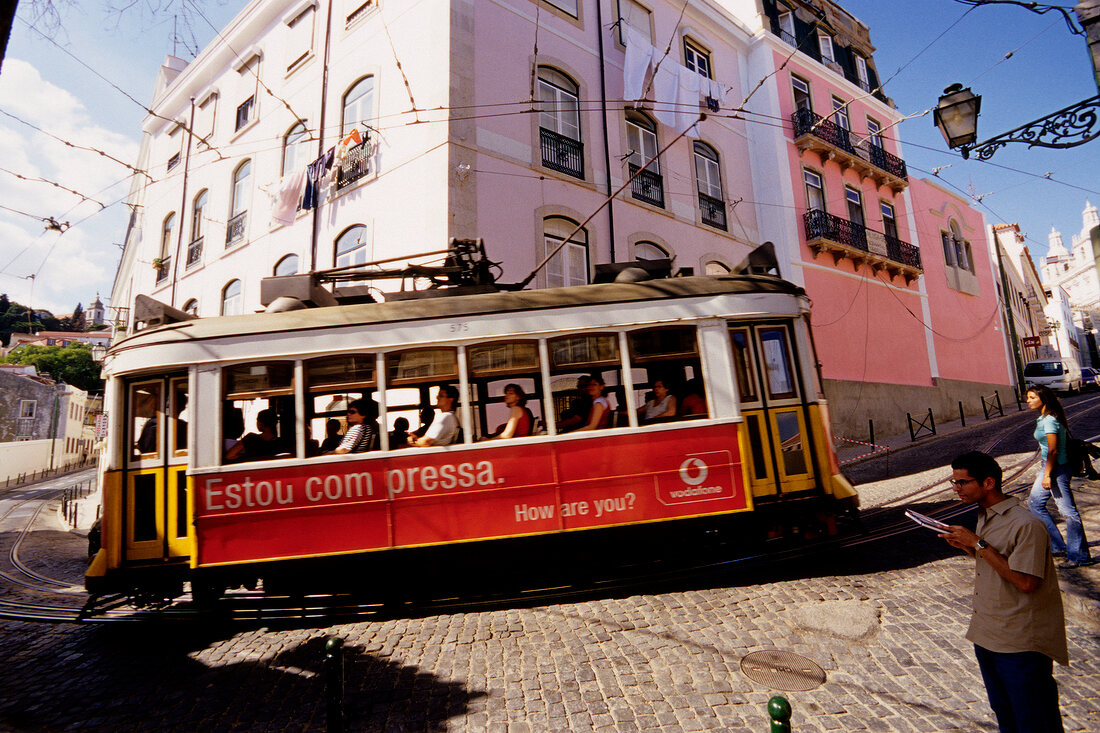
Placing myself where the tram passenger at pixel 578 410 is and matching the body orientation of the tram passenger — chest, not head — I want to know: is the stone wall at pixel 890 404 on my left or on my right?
on my right

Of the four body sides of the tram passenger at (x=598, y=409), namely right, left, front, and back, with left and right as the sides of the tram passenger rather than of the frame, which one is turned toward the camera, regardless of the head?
left

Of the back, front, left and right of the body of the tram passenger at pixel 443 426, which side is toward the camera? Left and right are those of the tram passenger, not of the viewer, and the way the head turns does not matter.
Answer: left

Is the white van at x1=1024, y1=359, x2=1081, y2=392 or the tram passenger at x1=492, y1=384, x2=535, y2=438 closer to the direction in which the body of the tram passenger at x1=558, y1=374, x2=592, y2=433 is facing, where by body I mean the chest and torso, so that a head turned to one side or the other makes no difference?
the tram passenger

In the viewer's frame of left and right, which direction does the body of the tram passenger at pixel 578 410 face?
facing to the left of the viewer

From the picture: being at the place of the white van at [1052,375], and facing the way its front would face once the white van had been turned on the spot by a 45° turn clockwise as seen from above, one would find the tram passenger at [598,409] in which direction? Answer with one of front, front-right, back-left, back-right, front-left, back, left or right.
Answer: left

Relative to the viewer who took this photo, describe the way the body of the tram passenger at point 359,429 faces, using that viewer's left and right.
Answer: facing to the left of the viewer

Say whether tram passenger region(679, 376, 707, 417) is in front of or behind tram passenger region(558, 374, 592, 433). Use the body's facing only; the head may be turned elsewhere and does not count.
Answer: behind

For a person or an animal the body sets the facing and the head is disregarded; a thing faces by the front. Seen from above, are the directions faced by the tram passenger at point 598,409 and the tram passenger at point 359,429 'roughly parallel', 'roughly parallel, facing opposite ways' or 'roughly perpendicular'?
roughly parallel

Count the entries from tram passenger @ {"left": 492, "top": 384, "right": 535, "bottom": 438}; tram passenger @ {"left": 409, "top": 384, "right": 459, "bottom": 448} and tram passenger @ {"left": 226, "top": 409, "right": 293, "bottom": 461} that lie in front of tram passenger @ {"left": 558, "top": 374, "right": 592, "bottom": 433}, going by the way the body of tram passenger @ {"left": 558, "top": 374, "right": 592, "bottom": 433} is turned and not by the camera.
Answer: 3

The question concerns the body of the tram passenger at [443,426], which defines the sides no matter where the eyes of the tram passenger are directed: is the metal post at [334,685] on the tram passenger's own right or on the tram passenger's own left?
on the tram passenger's own left

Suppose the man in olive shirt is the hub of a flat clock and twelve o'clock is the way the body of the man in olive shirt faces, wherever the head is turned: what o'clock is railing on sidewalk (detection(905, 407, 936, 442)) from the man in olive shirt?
The railing on sidewalk is roughly at 3 o'clock from the man in olive shirt.

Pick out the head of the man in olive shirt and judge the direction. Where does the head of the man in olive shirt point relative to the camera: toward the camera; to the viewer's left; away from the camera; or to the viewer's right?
to the viewer's left

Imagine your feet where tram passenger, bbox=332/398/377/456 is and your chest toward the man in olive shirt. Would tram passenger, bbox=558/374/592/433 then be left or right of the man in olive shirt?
left

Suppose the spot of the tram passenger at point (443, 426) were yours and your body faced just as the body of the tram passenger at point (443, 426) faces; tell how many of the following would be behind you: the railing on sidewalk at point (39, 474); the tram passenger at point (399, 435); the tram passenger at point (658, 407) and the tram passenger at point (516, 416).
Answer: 2

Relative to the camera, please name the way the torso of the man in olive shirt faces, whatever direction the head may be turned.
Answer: to the viewer's left

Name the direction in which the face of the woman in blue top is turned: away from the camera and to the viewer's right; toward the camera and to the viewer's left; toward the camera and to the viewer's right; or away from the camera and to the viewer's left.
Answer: toward the camera and to the viewer's left
